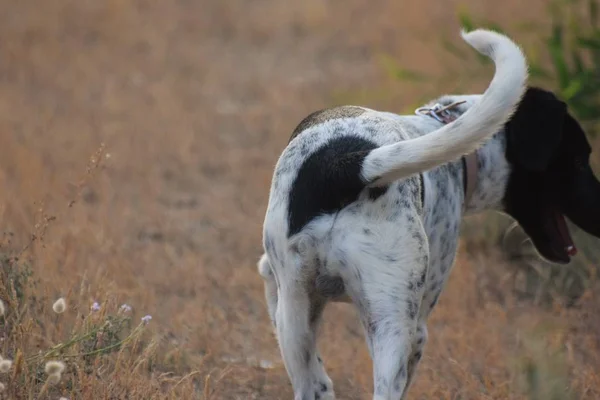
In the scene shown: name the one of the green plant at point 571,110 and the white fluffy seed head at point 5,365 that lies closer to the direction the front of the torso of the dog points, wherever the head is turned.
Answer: the green plant

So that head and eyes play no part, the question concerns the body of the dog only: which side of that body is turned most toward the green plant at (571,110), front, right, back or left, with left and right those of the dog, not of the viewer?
front

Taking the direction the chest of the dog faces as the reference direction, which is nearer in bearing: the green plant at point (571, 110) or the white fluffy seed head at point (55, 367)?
the green plant

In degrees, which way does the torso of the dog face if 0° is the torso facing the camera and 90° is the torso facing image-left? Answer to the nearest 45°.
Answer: approximately 225°

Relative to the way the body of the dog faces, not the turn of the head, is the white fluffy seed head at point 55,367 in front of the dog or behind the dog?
behind

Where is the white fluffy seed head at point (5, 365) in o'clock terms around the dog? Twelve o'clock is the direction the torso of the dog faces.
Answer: The white fluffy seed head is roughly at 7 o'clock from the dog.

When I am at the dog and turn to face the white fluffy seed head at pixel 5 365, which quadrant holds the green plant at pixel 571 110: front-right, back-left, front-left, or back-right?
back-right

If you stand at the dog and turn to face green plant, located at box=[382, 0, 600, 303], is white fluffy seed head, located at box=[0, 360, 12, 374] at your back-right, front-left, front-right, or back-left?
back-left

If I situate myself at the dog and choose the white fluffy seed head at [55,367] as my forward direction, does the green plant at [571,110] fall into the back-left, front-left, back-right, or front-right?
back-right
